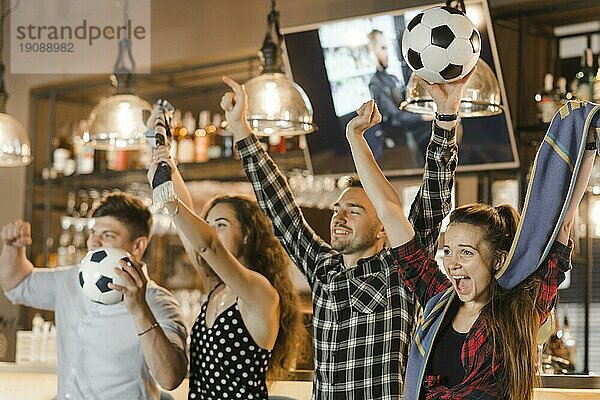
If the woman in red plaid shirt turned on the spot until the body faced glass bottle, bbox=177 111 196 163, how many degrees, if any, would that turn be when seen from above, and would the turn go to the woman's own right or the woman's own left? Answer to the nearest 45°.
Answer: approximately 90° to the woman's own right

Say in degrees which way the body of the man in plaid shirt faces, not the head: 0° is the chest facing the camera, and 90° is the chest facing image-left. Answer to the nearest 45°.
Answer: approximately 45°

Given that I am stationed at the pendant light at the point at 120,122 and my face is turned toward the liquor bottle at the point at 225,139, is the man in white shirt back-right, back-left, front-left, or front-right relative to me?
back-right

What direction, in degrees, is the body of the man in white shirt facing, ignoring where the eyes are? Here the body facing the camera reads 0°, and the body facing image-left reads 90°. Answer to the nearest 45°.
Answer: approximately 45°

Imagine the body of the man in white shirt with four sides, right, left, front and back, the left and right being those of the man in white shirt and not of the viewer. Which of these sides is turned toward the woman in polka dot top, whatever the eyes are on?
left
